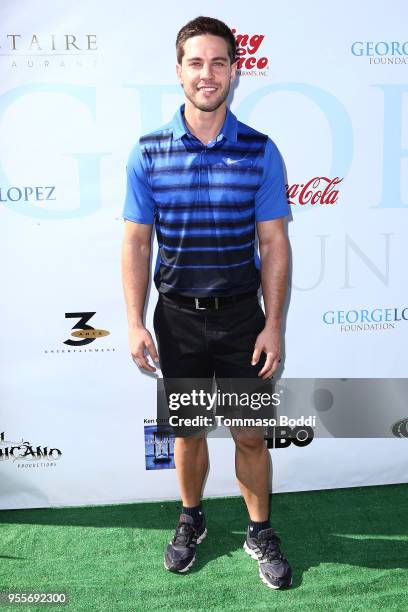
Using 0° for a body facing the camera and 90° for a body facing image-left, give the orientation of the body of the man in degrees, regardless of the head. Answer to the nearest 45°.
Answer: approximately 0°
